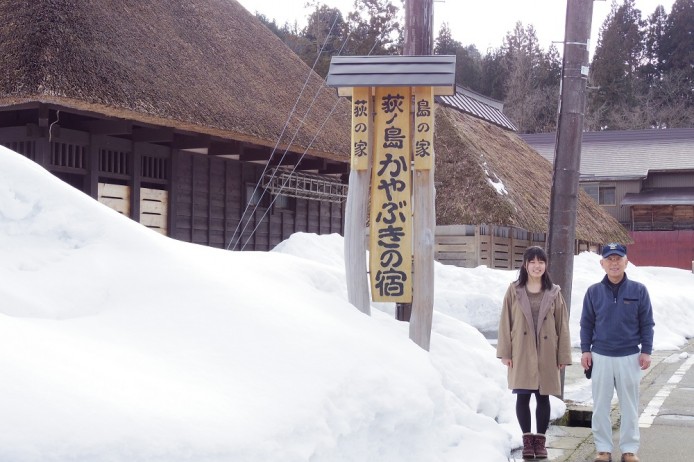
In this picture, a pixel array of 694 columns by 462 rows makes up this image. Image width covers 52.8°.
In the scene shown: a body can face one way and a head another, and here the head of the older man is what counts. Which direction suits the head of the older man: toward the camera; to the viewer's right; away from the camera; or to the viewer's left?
toward the camera

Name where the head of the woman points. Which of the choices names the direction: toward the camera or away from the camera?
toward the camera

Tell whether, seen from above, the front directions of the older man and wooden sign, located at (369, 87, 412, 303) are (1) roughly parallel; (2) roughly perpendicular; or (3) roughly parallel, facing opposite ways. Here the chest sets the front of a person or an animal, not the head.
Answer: roughly parallel

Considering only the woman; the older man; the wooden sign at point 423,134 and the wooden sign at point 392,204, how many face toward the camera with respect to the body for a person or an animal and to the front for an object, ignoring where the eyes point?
4

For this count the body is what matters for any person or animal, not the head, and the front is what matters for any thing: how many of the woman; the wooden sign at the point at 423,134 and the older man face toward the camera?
3

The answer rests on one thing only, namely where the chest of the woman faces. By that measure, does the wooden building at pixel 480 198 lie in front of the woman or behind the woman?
behind

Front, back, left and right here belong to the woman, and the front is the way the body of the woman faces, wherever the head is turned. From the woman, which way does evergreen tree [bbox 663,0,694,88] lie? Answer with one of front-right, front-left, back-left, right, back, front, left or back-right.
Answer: back

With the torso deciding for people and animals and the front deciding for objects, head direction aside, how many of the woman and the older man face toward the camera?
2

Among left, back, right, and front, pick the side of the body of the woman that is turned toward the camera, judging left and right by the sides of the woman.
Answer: front

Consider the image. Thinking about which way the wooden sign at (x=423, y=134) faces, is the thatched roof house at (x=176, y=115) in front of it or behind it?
behind

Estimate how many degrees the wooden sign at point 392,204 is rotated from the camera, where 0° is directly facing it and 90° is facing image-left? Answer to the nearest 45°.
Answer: approximately 0°

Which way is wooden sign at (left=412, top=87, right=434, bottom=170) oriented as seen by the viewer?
toward the camera

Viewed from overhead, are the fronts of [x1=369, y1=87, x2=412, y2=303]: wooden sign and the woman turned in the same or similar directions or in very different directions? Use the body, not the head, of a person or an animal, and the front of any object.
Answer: same or similar directions
